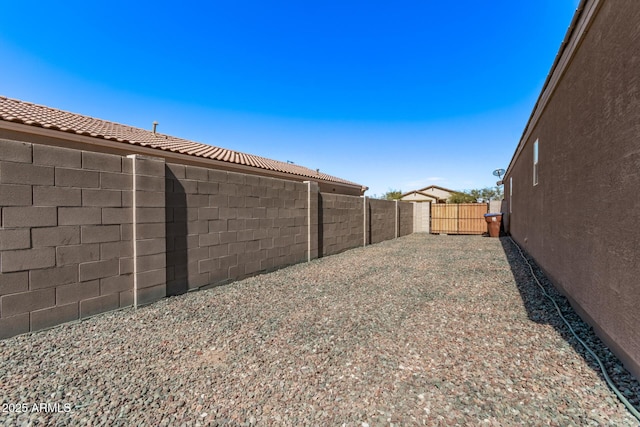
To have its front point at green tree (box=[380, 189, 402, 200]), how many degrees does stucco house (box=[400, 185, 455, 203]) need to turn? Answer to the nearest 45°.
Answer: approximately 135° to its right

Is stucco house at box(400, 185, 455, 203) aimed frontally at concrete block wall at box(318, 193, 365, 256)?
yes

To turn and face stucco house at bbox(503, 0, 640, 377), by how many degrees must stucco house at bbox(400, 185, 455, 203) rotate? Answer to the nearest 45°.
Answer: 0° — it already faces it

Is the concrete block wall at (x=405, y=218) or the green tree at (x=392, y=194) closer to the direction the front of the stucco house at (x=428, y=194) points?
the concrete block wall

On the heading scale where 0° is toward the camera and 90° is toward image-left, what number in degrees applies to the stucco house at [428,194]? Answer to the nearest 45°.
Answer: approximately 0°

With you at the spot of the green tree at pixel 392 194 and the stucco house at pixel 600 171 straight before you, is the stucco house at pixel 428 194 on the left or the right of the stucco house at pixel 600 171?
left

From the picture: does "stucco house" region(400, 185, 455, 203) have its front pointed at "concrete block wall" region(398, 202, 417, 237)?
yes

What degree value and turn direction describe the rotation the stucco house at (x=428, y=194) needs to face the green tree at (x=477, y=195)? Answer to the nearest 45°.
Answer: approximately 90° to its left

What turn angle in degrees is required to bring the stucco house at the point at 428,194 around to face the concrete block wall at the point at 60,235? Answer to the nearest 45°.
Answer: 0° — it already faces it
